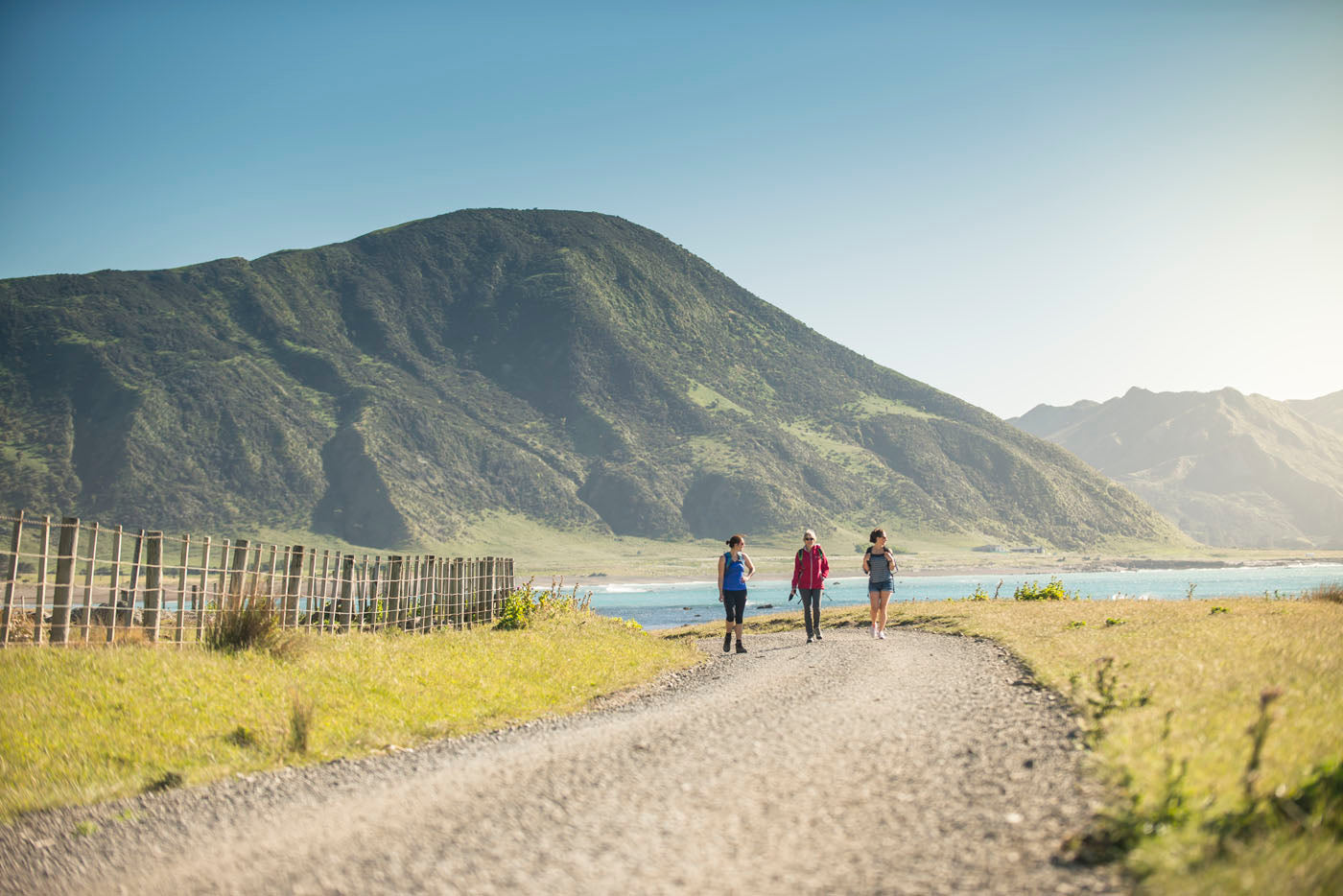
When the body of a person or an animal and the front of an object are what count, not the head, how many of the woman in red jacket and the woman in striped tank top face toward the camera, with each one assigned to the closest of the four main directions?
2

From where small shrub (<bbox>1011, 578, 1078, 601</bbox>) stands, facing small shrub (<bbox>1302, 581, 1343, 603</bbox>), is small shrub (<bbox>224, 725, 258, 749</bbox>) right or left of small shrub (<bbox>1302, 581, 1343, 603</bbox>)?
right

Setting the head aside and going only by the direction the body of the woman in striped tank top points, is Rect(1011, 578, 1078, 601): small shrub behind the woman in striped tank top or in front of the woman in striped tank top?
behind

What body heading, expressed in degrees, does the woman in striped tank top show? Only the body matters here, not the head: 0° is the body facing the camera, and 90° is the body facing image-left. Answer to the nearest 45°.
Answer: approximately 0°

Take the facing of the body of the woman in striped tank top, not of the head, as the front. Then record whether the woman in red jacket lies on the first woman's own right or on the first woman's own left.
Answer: on the first woman's own right

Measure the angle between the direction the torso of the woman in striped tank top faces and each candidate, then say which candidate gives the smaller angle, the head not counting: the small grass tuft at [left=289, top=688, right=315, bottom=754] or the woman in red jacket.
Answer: the small grass tuft

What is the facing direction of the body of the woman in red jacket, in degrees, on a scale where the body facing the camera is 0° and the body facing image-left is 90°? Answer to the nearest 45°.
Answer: approximately 0°

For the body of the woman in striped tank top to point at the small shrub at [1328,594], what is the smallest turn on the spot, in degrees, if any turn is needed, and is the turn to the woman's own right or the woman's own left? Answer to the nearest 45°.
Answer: approximately 90° to the woman's own left

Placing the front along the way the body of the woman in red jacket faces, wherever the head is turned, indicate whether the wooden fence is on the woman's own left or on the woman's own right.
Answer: on the woman's own right

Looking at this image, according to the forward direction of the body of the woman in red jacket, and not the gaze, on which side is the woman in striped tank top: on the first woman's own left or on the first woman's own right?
on the first woman's own left
